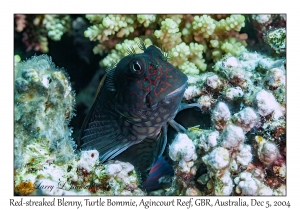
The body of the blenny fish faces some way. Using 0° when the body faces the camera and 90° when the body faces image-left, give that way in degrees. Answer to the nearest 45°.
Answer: approximately 315°

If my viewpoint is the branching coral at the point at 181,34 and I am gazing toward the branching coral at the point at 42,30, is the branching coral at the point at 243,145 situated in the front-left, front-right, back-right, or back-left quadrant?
back-left

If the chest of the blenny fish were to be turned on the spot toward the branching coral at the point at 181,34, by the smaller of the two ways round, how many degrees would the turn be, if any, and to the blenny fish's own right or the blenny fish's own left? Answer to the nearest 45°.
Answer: approximately 90° to the blenny fish's own left
